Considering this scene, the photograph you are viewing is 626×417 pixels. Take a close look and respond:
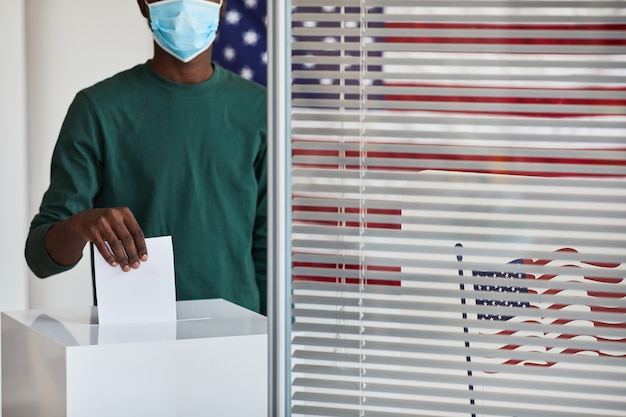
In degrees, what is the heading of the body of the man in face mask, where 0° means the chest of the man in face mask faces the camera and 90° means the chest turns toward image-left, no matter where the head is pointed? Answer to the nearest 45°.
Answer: approximately 0°

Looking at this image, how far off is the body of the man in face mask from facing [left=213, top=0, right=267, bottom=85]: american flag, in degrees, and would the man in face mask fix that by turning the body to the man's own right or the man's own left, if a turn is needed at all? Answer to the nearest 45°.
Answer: approximately 180°

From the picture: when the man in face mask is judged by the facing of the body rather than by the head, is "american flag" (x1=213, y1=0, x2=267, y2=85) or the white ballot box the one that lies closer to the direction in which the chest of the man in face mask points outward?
the white ballot box

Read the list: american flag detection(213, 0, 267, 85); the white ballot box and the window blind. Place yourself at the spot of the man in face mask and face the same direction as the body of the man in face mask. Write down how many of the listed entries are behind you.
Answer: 1

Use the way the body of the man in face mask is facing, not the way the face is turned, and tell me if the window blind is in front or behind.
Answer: in front

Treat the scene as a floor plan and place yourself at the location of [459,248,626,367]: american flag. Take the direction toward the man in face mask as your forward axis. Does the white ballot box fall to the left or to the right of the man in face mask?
left

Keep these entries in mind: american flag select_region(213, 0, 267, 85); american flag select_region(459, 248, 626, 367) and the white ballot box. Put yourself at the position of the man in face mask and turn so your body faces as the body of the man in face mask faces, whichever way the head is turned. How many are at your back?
1

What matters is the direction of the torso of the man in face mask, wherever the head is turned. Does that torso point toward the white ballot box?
yes

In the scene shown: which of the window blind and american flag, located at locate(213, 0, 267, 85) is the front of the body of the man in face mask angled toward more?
the window blind
